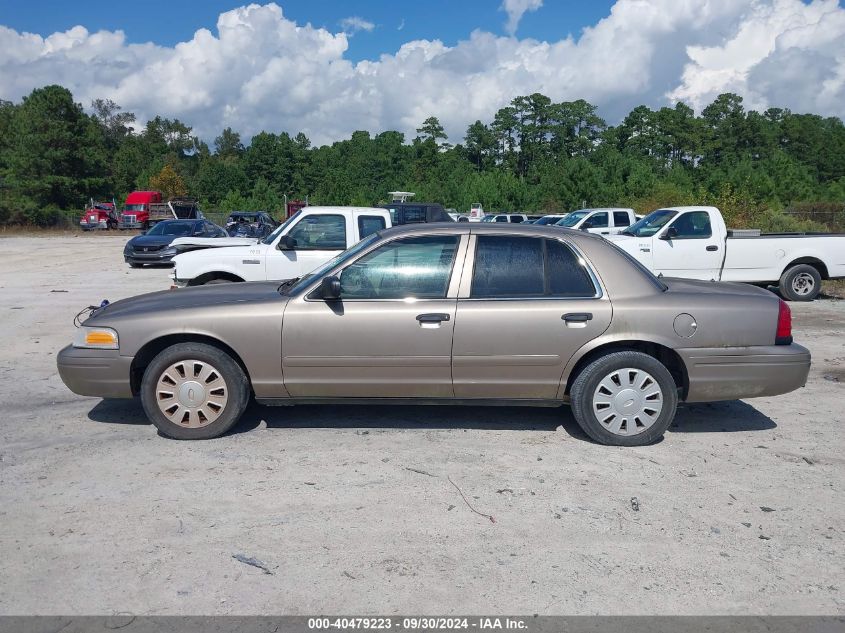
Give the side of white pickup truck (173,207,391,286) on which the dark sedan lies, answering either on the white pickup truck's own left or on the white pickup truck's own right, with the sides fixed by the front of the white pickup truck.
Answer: on the white pickup truck's own right

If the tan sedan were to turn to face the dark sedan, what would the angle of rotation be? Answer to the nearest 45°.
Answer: approximately 45° to its right

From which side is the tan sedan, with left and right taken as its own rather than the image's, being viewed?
left

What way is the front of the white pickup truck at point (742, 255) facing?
to the viewer's left

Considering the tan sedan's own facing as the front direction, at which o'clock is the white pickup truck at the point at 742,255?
The white pickup truck is roughly at 4 o'clock from the tan sedan.

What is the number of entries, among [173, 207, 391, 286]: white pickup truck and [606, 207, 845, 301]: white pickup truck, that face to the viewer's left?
2

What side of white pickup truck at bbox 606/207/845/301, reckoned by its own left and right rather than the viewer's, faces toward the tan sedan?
left

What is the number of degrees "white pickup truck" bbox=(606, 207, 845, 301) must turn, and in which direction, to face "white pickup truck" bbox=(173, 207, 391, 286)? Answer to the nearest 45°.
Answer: approximately 45° to its left

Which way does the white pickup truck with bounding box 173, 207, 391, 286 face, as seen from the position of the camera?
facing to the left of the viewer

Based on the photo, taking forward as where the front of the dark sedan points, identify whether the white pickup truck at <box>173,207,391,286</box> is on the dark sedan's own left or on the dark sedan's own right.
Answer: on the dark sedan's own left

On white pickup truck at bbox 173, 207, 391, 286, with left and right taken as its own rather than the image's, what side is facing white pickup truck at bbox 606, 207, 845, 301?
back
